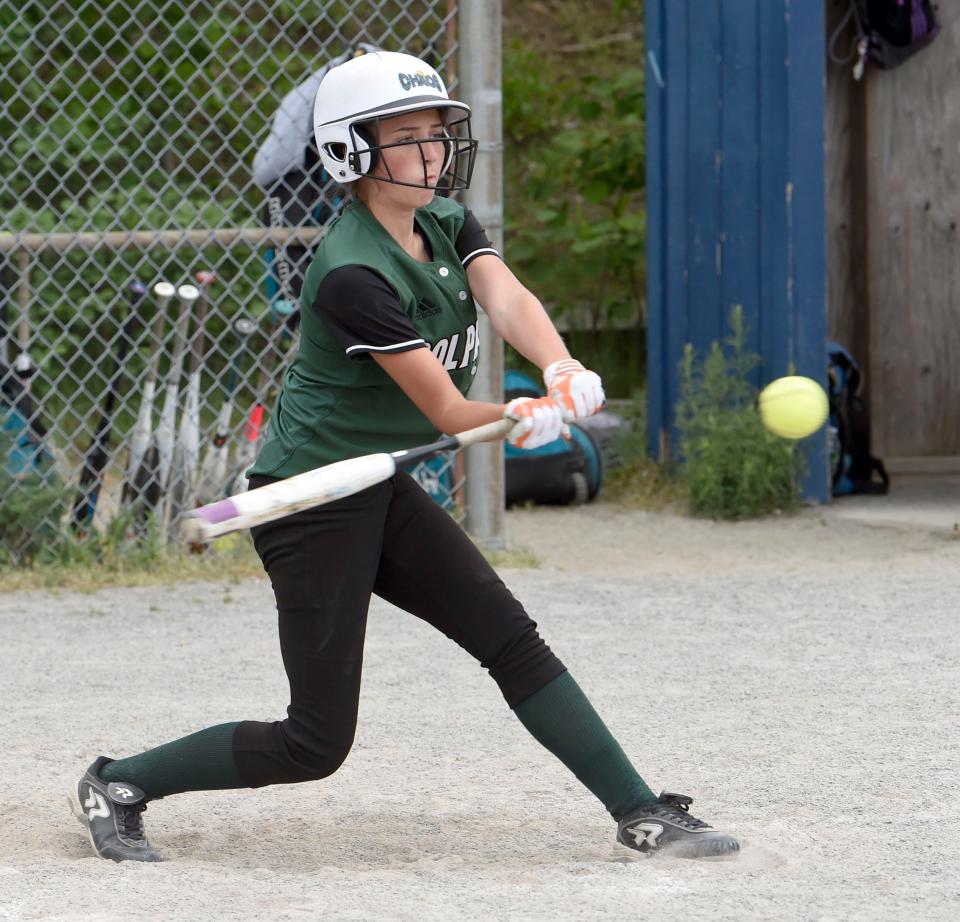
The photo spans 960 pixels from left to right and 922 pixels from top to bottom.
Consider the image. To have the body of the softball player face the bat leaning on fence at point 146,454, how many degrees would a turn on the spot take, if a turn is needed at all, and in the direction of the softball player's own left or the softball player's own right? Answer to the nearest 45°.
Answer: approximately 135° to the softball player's own left

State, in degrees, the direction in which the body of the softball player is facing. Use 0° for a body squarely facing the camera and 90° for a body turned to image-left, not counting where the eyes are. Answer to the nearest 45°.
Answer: approximately 315°

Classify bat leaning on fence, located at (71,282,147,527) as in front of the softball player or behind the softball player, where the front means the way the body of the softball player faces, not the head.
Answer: behind

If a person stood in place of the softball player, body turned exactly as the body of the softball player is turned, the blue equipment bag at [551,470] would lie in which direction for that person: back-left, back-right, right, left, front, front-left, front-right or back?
back-left

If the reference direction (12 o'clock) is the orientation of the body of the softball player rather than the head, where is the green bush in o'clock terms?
The green bush is roughly at 8 o'clock from the softball player.

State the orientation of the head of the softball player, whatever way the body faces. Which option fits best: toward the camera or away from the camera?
toward the camera

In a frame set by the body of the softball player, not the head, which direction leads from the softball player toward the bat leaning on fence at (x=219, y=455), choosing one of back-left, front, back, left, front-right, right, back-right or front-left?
back-left

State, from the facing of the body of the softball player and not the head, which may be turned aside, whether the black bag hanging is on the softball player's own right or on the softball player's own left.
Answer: on the softball player's own left

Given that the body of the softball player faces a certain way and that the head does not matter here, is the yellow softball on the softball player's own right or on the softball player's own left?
on the softball player's own left

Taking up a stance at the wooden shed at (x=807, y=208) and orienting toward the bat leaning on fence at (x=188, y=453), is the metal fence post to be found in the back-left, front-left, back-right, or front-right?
front-left

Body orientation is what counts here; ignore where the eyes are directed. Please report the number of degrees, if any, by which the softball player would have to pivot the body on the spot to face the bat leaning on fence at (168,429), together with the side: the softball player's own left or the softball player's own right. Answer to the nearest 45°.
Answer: approximately 135° to the softball player's own left
